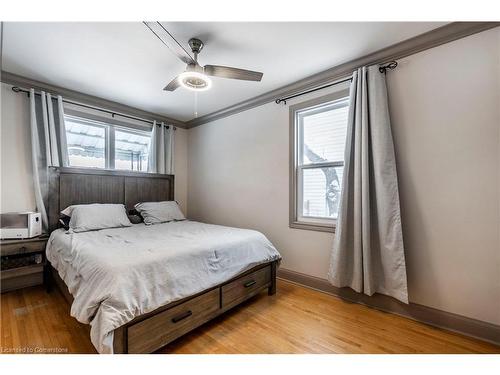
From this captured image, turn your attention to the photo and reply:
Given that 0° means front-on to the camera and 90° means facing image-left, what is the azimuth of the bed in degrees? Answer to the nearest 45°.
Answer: approximately 315°

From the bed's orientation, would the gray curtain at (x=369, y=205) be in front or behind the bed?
in front

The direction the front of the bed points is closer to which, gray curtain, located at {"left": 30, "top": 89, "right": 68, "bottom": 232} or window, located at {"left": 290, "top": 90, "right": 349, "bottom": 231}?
the window

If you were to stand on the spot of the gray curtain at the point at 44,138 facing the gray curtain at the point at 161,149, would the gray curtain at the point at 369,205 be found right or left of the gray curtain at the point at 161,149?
right

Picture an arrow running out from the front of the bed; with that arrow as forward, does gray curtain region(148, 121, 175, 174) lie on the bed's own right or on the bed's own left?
on the bed's own left

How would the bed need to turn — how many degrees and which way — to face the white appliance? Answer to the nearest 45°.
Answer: approximately 180°

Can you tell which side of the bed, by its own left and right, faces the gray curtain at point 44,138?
back

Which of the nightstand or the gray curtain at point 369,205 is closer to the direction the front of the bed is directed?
the gray curtain
